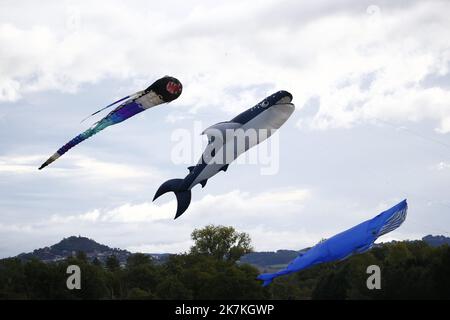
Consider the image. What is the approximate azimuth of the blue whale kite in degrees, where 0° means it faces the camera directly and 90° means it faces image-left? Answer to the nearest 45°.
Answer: approximately 270°
